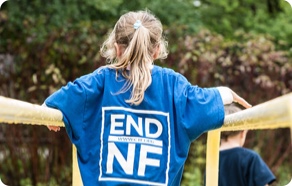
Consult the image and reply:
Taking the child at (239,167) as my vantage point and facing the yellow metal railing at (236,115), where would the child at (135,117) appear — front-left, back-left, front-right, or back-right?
front-right

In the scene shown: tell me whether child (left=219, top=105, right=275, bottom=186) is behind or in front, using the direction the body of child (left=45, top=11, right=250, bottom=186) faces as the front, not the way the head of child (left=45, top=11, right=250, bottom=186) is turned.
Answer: in front

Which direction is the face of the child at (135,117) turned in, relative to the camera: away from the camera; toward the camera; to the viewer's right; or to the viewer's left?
away from the camera

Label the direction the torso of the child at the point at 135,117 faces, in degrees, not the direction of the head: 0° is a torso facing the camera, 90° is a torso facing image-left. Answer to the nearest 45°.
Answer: approximately 180°

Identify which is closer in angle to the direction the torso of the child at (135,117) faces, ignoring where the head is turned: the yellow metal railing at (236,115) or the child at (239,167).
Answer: the child

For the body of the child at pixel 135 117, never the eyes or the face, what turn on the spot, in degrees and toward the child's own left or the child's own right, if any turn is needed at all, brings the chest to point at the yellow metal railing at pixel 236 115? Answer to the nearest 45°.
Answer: approximately 135° to the child's own right
